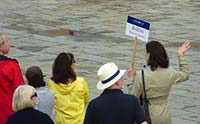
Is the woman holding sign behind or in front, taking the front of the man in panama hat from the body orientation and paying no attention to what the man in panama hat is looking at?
in front

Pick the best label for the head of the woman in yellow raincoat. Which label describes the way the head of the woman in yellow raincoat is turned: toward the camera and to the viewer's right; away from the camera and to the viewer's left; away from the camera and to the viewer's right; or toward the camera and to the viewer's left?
away from the camera and to the viewer's right

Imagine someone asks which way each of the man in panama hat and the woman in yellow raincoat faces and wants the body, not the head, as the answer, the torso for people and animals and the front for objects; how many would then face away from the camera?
2

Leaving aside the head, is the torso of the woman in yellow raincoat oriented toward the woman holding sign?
no

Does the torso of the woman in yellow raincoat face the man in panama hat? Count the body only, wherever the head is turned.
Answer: no

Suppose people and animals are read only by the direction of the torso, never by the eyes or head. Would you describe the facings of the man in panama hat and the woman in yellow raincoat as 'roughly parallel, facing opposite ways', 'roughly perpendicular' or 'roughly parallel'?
roughly parallel

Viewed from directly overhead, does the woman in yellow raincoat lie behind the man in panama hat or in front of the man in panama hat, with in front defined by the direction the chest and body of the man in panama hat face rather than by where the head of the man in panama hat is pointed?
in front

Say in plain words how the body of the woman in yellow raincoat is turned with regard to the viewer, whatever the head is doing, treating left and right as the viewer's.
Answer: facing away from the viewer

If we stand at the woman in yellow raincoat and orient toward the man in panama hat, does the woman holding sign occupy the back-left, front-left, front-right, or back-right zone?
front-left

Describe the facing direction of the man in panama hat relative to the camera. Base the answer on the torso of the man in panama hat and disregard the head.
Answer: away from the camera
